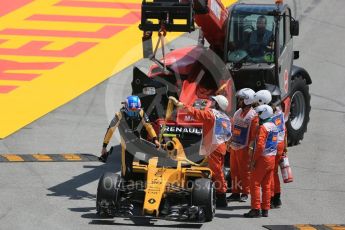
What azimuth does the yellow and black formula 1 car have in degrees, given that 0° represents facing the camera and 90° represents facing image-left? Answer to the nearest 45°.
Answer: approximately 0°
